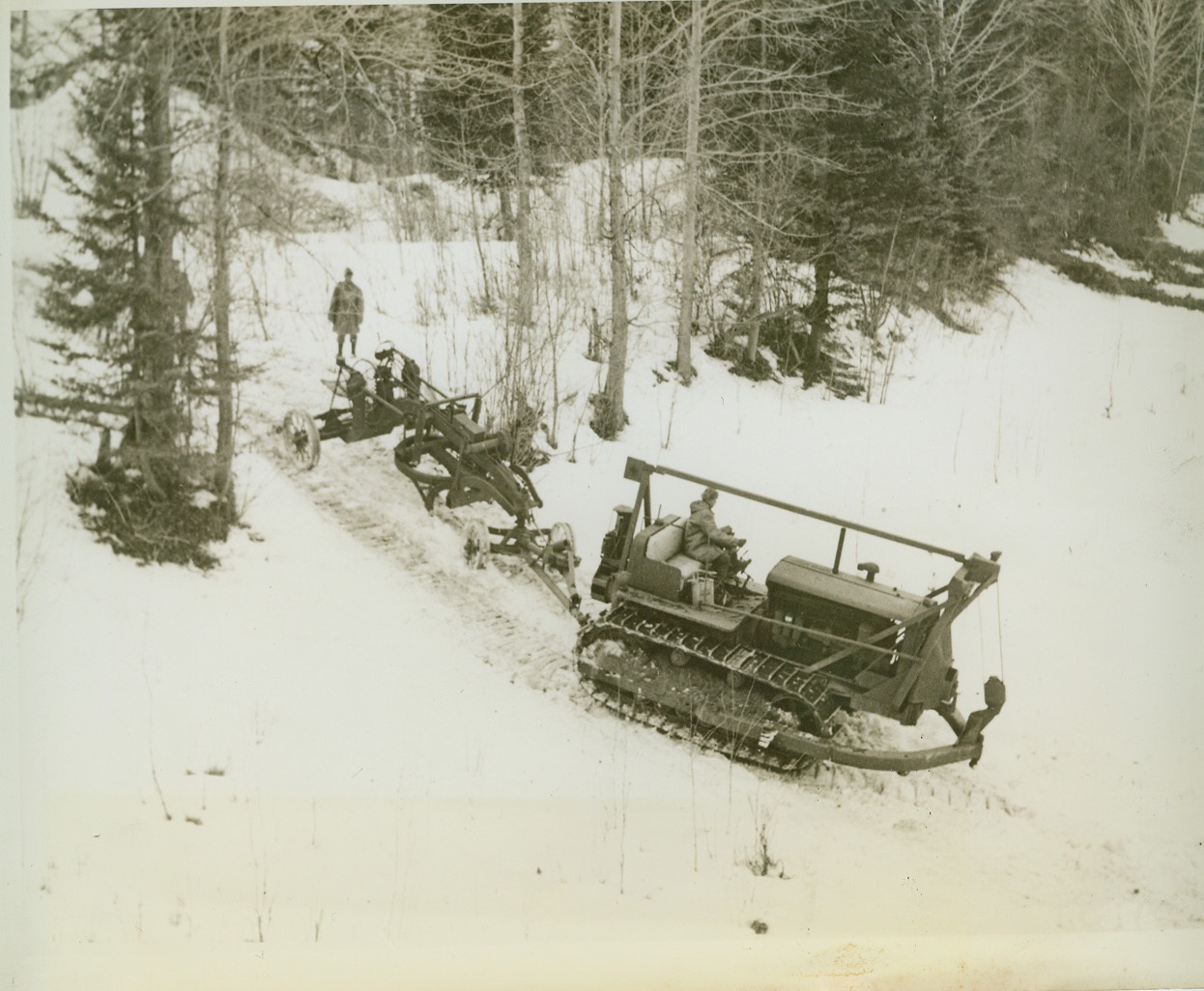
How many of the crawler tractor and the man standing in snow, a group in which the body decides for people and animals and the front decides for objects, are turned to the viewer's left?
0

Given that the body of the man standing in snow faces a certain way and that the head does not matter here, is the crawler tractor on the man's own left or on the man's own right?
on the man's own left

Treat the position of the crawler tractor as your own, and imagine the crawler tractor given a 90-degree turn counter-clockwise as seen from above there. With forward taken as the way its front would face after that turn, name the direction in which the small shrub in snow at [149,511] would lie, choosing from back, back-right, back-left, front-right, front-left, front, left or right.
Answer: back-left

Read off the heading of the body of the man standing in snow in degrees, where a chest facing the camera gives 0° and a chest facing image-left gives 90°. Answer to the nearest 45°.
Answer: approximately 0°

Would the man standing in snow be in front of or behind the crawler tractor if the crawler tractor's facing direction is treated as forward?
behind

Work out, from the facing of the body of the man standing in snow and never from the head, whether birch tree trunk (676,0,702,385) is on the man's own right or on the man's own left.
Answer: on the man's own left
